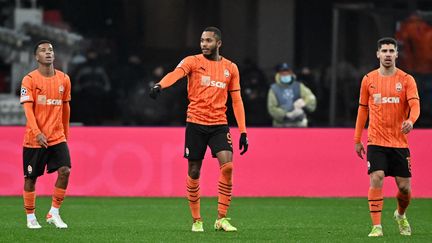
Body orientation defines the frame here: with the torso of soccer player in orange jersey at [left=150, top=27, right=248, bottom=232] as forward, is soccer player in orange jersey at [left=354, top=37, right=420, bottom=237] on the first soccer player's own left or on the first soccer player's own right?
on the first soccer player's own left

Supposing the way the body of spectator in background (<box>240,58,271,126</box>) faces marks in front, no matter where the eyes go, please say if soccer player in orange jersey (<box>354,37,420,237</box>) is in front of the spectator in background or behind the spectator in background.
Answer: in front

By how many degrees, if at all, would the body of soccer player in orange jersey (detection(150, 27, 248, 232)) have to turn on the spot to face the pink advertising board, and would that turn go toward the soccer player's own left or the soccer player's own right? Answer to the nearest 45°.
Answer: approximately 180°

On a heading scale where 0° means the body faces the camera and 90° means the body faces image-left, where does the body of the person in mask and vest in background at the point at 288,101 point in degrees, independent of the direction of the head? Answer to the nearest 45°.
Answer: approximately 0°

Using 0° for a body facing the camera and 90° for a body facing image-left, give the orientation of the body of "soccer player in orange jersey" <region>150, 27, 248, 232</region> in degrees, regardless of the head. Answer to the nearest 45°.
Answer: approximately 0°

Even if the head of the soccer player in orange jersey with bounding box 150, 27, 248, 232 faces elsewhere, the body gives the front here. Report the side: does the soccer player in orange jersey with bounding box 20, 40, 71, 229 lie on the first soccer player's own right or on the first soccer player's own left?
on the first soccer player's own right

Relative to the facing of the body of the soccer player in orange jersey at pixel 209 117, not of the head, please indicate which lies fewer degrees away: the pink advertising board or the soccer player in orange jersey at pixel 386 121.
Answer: the soccer player in orange jersey
